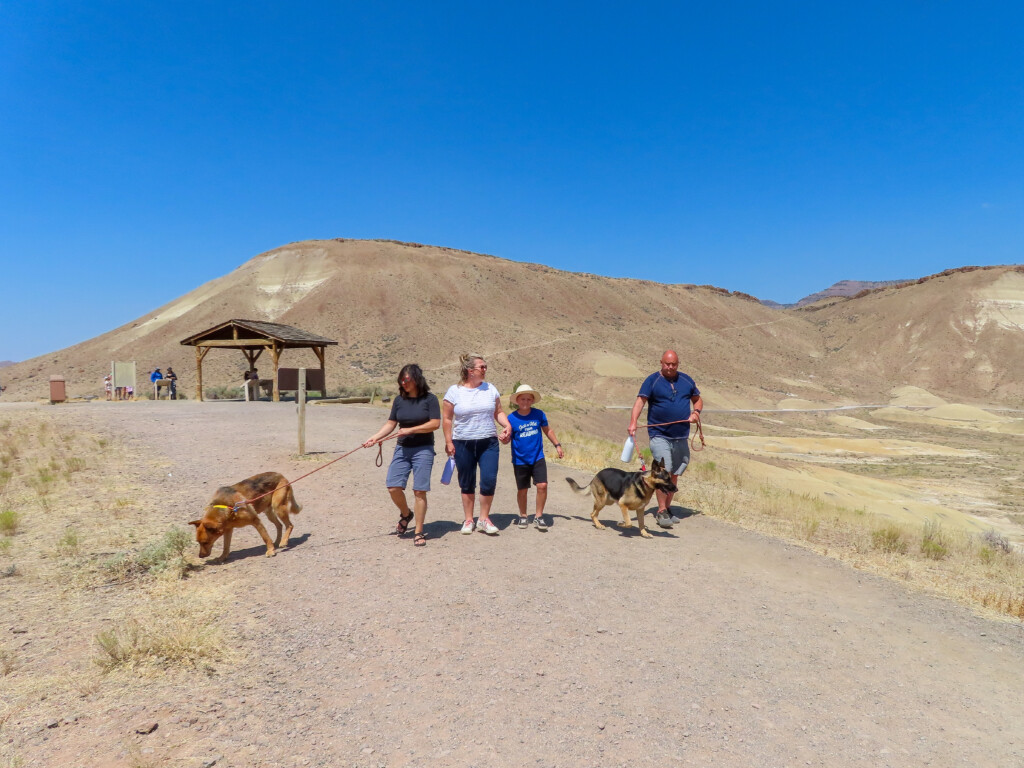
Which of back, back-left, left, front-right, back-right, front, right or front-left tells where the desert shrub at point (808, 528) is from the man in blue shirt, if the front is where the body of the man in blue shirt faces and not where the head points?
back-left

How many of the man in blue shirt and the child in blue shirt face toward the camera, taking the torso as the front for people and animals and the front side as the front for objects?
2

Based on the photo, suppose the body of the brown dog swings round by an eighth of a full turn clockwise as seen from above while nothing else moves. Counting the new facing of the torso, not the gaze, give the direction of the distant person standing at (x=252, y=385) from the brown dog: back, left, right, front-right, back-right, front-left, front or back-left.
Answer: right

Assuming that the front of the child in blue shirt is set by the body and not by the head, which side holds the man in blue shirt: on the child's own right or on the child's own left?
on the child's own left

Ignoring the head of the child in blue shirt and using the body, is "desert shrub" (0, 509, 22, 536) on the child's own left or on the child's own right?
on the child's own right

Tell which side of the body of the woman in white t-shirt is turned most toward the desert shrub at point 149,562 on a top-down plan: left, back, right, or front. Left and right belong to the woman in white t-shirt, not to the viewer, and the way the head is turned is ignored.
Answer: right

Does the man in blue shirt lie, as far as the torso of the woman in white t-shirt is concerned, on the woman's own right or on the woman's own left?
on the woman's own left

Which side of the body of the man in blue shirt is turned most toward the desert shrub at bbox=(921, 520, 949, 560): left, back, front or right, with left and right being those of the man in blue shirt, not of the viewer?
left

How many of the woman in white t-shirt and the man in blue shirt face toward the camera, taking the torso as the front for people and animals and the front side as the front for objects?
2

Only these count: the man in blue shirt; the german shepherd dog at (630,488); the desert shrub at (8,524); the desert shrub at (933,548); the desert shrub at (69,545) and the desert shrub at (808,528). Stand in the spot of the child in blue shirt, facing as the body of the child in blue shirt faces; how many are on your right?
2

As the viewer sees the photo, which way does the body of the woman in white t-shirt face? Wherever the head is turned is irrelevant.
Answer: toward the camera

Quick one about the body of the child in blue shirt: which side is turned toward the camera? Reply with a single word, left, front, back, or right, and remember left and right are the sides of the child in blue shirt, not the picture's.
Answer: front

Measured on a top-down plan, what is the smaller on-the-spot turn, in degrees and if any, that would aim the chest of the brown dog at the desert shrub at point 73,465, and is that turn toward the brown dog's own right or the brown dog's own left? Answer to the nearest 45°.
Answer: approximately 90° to the brown dog's own right

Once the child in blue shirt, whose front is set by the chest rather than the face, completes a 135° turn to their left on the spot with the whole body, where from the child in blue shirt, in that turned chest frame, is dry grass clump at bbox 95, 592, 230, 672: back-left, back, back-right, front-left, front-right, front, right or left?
back

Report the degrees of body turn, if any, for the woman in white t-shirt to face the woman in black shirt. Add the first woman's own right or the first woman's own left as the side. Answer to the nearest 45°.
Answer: approximately 90° to the first woman's own right
